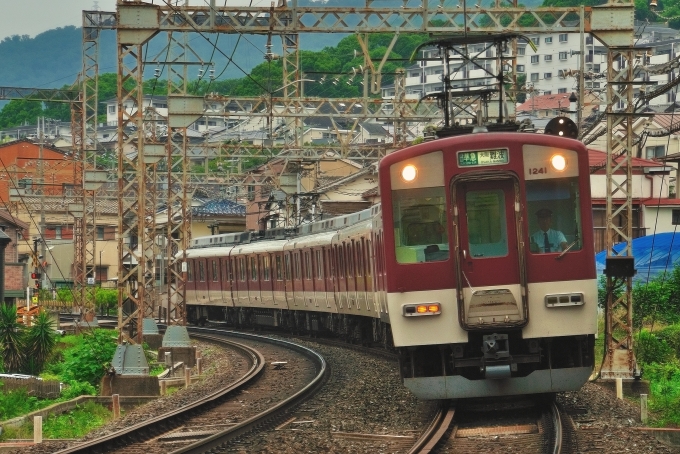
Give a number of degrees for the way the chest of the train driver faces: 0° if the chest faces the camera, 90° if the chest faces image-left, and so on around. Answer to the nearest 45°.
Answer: approximately 0°

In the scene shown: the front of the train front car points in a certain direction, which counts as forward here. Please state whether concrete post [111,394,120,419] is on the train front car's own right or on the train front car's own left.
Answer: on the train front car's own right
